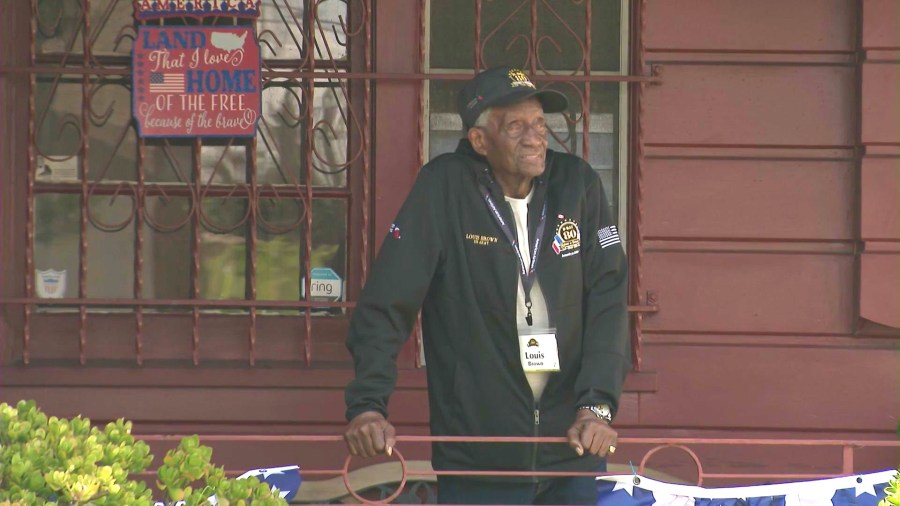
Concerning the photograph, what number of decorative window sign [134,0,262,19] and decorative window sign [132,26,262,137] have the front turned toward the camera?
2

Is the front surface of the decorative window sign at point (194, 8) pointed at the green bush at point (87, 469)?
yes

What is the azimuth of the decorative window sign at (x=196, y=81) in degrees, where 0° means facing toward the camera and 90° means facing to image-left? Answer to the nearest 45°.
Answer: approximately 0°

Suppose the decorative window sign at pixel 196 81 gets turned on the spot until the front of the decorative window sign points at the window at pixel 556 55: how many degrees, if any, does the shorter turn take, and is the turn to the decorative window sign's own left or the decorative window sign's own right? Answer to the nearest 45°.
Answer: approximately 90° to the decorative window sign's own left

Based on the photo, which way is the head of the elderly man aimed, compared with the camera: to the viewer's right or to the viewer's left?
to the viewer's right

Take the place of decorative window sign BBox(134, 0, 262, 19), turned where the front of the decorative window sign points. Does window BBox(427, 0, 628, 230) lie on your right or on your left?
on your left
